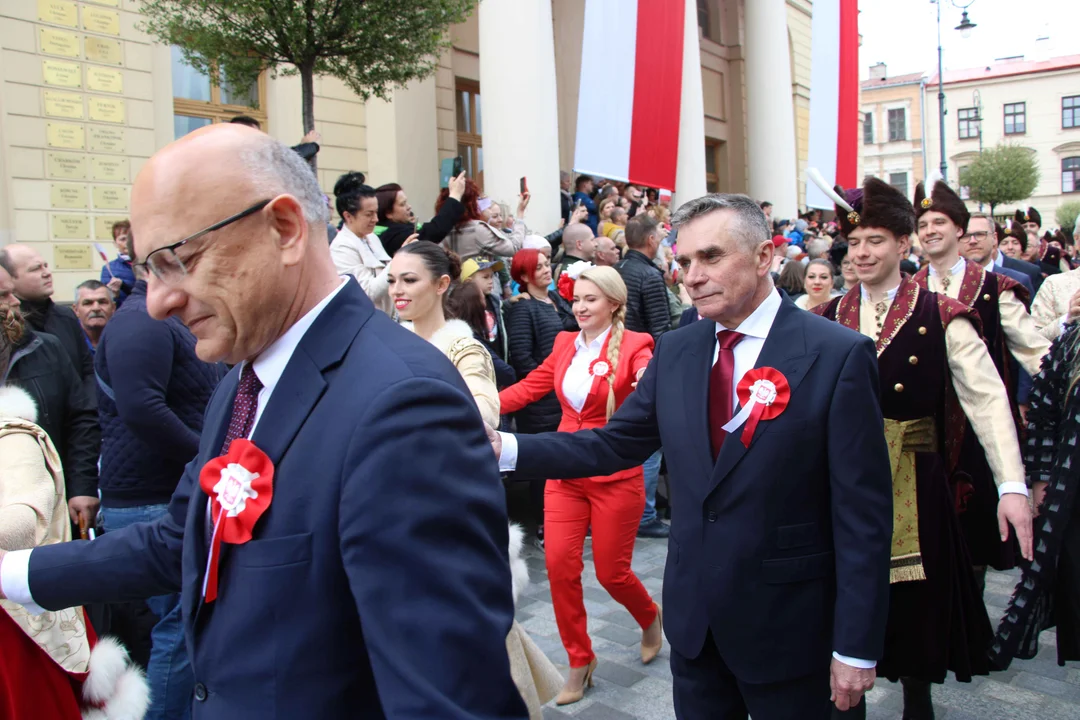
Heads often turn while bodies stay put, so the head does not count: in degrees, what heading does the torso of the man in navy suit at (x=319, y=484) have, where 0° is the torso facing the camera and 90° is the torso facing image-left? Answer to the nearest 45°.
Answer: approximately 45°

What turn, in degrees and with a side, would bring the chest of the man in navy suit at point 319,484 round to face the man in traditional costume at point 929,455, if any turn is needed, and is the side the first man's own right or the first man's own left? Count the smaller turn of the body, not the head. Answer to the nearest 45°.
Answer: approximately 180°

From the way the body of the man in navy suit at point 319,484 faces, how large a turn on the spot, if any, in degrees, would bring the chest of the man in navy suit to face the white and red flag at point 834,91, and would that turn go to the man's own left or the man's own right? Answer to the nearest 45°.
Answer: approximately 180°

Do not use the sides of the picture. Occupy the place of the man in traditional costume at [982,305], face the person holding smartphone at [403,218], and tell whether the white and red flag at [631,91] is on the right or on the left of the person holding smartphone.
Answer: right

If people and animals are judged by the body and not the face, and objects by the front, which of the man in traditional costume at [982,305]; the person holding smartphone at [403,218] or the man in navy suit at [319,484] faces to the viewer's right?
the person holding smartphone

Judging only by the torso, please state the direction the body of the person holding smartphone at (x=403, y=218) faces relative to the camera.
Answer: to the viewer's right

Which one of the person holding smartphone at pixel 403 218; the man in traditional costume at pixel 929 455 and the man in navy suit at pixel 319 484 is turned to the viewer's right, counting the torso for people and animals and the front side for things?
the person holding smartphone

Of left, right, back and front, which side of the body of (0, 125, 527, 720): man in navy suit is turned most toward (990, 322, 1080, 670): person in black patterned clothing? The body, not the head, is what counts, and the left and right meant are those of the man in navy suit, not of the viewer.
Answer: back

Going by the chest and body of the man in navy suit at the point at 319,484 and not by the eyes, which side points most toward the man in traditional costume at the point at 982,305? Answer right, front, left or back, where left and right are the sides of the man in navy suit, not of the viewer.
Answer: back
